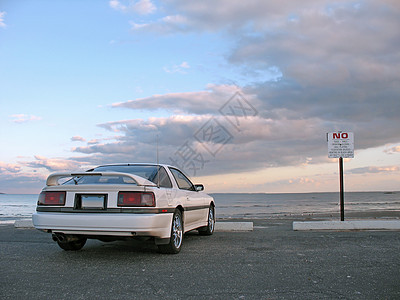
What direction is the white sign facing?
toward the camera

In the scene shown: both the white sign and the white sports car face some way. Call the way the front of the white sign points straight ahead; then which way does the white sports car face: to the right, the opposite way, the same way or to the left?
the opposite way

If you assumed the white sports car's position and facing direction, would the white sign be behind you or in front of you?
in front

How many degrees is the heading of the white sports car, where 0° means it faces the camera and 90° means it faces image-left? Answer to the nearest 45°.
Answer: approximately 225°

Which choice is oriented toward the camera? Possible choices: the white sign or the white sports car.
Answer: the white sign

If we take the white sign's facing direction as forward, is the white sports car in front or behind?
in front

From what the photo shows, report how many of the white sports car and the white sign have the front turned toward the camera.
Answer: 1
